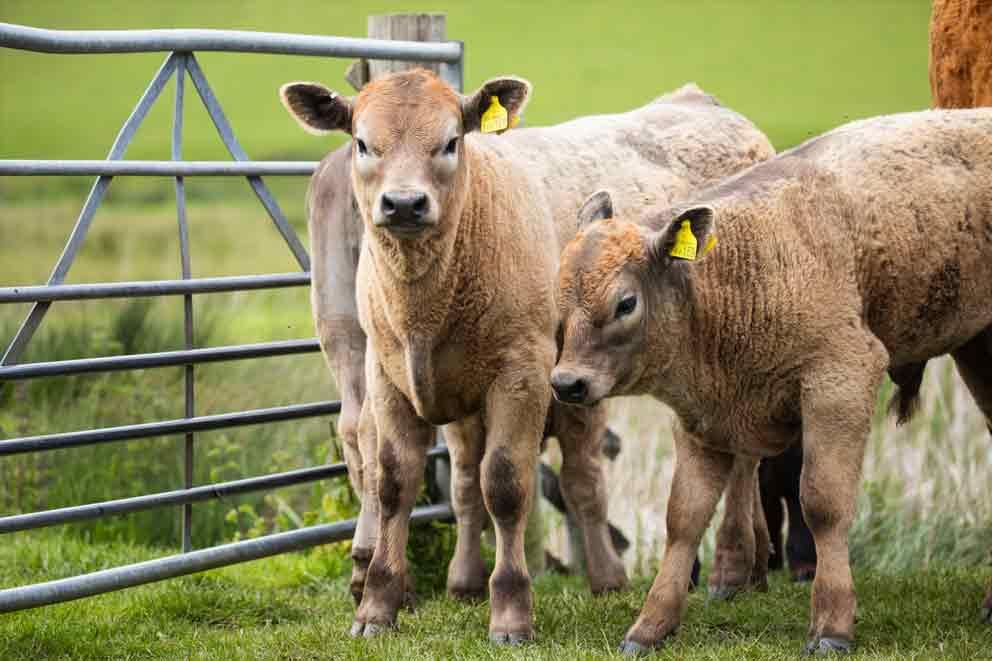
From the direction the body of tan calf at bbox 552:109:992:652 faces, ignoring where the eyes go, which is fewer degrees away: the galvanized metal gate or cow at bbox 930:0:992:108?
the galvanized metal gate

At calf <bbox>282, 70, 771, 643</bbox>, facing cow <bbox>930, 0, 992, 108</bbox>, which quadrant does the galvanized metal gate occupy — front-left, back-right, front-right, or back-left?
back-left

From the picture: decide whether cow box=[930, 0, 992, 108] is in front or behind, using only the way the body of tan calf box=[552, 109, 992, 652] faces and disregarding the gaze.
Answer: behind

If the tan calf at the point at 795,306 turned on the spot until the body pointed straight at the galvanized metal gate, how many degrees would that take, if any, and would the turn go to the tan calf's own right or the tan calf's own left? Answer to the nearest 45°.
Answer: approximately 45° to the tan calf's own right

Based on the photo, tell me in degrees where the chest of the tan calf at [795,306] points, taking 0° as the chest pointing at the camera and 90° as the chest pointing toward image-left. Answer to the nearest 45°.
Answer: approximately 45°

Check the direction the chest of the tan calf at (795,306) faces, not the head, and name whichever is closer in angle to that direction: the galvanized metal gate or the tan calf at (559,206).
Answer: the galvanized metal gate
